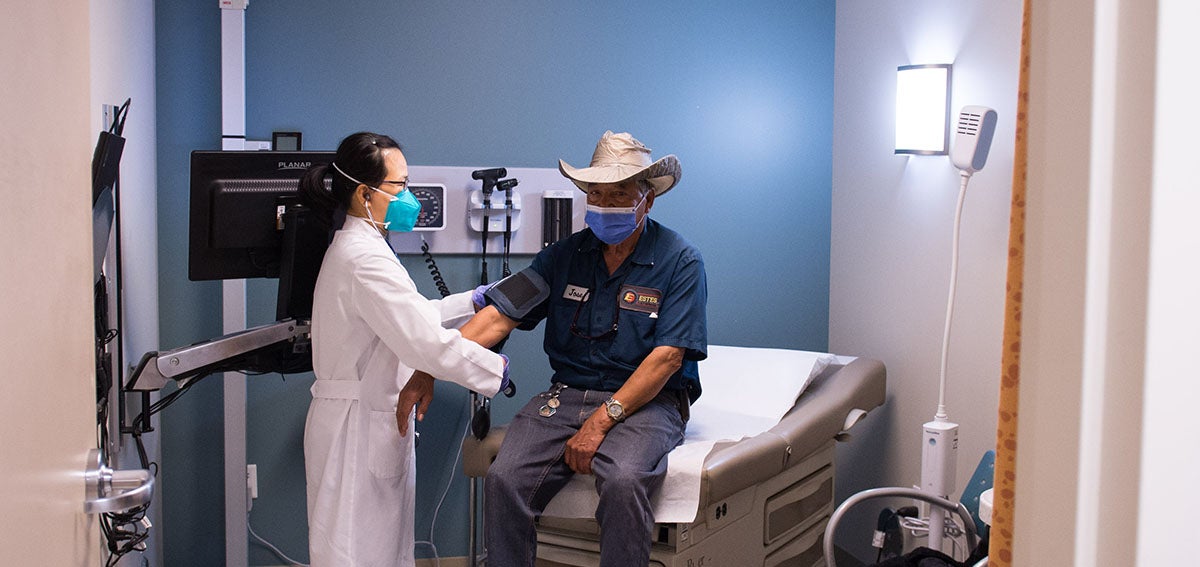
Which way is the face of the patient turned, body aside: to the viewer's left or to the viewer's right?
to the viewer's left

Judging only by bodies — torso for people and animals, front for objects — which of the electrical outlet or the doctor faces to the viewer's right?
the doctor

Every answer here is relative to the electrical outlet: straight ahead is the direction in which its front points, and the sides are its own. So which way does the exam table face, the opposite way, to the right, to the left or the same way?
to the right

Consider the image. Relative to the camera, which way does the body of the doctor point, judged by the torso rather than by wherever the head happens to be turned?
to the viewer's right

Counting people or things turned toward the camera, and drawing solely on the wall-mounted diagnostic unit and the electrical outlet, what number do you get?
2

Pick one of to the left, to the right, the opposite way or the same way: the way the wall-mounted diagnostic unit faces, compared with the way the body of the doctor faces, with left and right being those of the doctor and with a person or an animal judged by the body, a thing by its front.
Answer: to the right

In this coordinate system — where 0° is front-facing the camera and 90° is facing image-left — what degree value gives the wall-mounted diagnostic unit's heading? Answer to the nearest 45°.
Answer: approximately 0°

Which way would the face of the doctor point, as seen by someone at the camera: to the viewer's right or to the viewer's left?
to the viewer's right

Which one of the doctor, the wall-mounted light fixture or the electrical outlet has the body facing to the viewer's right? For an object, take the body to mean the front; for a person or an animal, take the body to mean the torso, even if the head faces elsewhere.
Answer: the doctor

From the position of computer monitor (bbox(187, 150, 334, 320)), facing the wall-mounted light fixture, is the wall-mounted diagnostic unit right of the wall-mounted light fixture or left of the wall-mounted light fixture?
left
